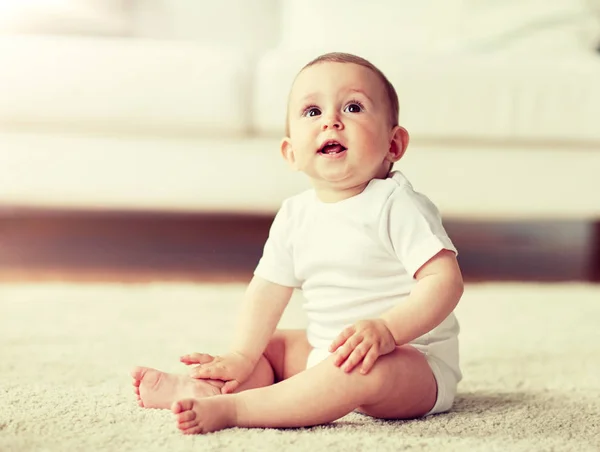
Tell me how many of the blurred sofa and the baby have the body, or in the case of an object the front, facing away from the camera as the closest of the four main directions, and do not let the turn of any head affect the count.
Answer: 0

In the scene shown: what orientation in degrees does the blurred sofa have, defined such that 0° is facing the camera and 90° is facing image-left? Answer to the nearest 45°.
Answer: approximately 0°

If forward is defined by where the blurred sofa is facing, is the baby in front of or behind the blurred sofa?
in front

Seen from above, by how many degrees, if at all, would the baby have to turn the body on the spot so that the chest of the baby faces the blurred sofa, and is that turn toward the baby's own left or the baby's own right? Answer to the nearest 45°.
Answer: approximately 135° to the baby's own right

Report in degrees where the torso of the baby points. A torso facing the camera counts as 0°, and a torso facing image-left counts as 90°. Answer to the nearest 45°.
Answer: approximately 45°
